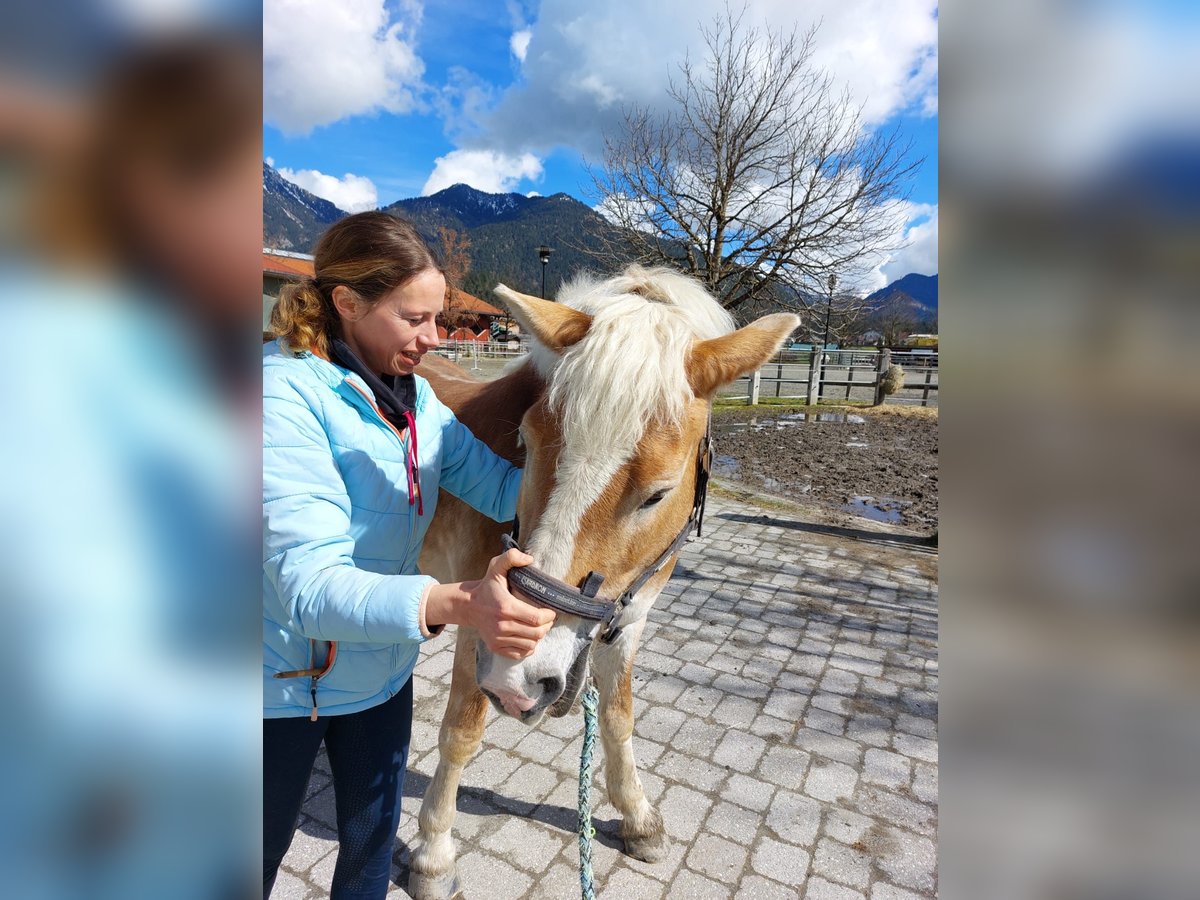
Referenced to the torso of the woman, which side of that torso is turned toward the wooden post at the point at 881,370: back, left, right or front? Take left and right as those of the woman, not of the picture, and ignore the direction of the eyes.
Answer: left

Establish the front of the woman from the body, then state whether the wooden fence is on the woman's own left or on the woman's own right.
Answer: on the woman's own left

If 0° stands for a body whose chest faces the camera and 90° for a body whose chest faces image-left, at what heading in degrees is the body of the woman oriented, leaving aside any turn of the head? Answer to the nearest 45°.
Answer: approximately 315°

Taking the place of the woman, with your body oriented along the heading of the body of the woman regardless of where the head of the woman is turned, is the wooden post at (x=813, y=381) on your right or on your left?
on your left

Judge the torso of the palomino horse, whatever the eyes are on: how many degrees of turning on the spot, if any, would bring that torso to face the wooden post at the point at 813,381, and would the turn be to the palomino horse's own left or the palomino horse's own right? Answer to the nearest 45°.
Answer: approximately 180°
